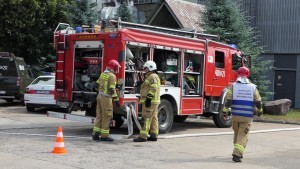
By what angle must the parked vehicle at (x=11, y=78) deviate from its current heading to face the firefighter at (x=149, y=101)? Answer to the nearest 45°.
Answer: approximately 135° to its right

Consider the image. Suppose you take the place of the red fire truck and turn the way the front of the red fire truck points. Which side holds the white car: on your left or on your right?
on your left

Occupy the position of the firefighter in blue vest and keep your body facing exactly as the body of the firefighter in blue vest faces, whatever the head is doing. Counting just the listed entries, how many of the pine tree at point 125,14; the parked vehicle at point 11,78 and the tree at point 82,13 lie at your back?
0

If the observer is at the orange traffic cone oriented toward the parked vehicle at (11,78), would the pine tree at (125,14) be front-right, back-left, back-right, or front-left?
front-right

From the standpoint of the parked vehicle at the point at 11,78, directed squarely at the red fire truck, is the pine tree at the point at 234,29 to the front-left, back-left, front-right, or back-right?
front-left

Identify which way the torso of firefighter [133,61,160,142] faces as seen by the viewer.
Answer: to the viewer's left

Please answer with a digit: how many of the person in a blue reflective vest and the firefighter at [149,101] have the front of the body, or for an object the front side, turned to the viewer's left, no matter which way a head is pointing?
1

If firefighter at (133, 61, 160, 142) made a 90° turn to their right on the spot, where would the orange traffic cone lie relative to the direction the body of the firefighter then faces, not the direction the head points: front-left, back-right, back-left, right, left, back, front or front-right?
back-left
